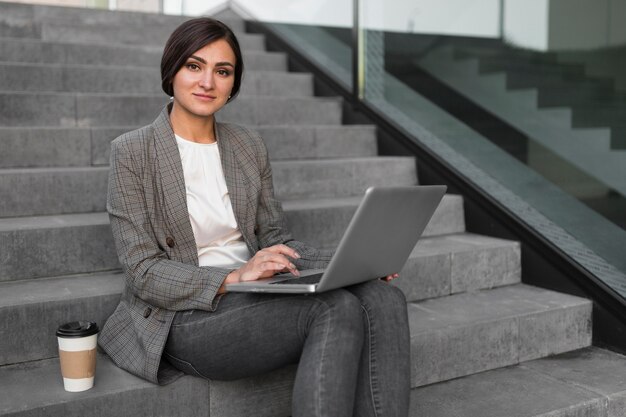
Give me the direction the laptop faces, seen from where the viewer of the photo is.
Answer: facing away from the viewer and to the left of the viewer

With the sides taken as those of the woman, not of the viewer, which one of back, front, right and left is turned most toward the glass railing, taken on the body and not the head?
left

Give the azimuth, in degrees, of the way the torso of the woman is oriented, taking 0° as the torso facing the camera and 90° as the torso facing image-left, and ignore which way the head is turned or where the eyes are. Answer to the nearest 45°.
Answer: approximately 315°

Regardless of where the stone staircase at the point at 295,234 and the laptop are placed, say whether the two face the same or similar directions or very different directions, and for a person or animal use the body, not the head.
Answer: very different directions
